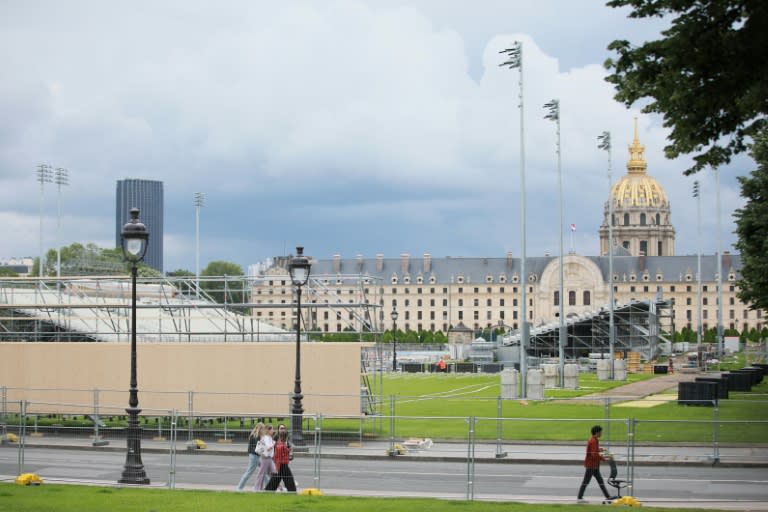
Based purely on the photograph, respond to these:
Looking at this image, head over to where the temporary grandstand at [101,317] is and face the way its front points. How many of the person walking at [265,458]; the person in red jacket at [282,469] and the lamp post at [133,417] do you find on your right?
3

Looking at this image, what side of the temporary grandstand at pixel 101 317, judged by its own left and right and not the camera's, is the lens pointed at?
right

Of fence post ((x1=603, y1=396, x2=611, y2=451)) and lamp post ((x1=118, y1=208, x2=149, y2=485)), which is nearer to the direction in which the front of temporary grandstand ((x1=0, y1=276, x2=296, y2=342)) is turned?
the fence post
